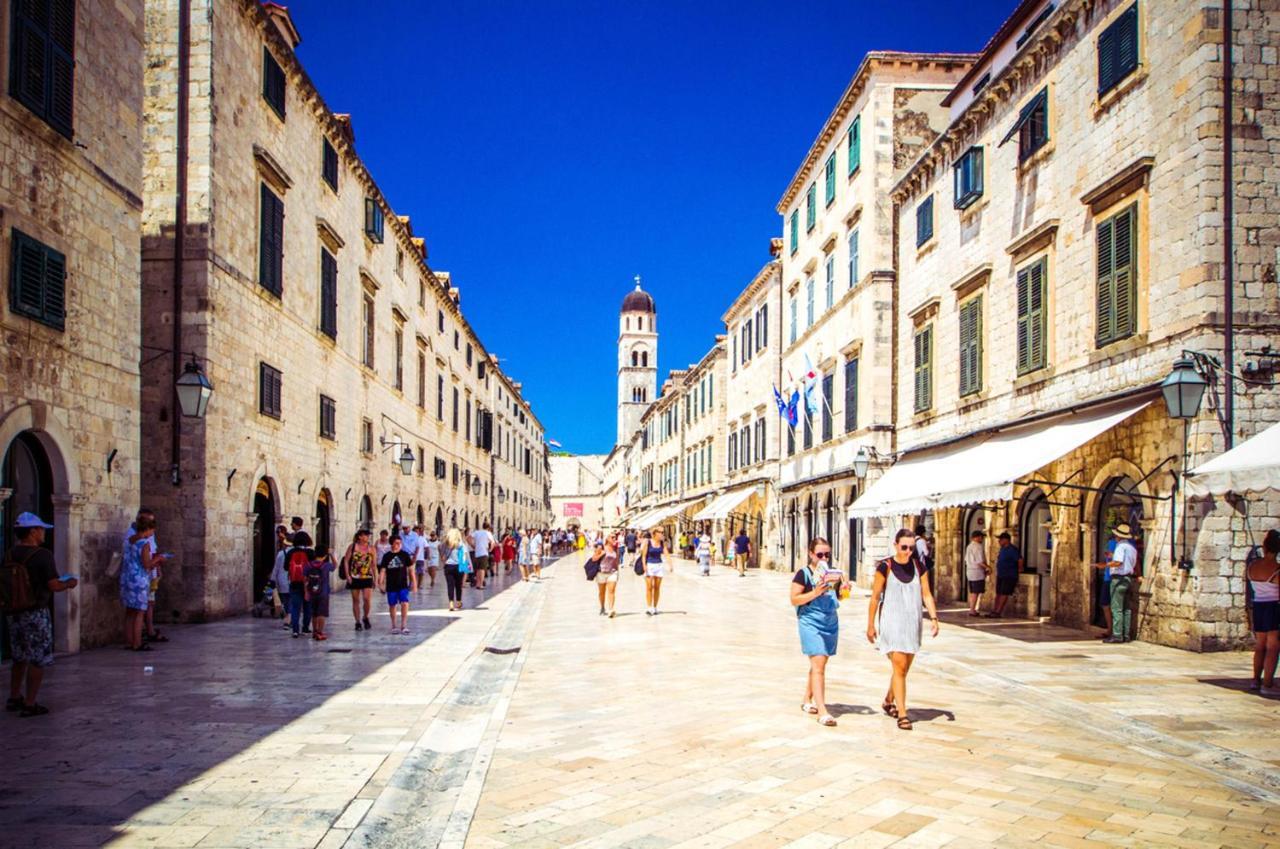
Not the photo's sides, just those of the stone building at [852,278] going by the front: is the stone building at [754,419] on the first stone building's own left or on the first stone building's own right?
on the first stone building's own right

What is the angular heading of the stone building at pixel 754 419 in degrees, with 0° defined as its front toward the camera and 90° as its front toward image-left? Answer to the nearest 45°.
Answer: approximately 90°

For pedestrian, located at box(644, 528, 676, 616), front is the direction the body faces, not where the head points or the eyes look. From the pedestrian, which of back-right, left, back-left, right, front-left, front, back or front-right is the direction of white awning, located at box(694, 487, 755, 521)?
back

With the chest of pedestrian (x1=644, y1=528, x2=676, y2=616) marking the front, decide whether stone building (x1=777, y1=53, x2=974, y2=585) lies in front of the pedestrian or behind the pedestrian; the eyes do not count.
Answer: behind

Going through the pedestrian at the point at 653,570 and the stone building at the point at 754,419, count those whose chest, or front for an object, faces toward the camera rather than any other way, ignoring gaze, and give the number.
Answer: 1

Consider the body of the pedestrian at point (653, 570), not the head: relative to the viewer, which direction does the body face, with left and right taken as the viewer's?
facing the viewer

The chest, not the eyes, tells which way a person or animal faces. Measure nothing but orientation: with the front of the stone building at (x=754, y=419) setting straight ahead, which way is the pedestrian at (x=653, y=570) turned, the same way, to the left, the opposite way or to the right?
to the left

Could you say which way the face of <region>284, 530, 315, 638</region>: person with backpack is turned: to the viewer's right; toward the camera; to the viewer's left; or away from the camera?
away from the camera

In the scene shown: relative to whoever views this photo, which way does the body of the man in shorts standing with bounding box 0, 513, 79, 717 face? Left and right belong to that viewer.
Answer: facing away from the viewer and to the right of the viewer

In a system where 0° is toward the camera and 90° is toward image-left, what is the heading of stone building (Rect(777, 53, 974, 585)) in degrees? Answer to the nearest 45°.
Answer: approximately 90°

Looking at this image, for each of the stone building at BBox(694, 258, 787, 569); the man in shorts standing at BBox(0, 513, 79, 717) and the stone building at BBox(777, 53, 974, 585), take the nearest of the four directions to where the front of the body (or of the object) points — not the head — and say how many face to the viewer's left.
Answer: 2

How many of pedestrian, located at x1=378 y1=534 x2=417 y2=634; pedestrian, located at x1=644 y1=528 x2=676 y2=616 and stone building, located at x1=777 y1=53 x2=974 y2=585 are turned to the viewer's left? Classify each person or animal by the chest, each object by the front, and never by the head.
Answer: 1

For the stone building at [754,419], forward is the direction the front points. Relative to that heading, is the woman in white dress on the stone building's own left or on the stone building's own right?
on the stone building's own left
